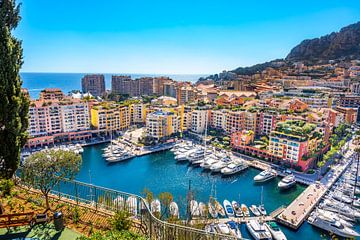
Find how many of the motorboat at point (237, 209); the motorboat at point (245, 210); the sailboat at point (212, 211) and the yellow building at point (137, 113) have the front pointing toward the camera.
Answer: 1

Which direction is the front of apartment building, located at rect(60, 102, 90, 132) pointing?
toward the camera

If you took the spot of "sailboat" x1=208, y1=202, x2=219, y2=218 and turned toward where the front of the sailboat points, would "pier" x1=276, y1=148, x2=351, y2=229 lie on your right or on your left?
on your right

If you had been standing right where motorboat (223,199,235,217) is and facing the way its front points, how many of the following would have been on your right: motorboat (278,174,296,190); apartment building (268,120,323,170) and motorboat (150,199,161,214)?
2

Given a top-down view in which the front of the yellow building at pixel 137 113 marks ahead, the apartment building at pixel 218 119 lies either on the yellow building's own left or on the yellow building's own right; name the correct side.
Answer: on the yellow building's own left

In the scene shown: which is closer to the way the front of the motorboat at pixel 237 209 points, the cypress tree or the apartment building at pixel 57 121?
the apartment building

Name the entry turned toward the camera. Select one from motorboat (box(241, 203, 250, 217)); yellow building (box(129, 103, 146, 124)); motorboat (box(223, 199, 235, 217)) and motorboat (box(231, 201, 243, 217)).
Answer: the yellow building

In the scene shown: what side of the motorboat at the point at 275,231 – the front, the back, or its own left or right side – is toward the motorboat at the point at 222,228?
right

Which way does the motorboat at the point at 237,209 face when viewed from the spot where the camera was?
facing away from the viewer and to the left of the viewer

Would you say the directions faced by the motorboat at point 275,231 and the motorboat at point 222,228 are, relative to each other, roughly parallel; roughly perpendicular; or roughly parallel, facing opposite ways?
roughly parallel

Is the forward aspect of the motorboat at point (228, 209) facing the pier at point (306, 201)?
no

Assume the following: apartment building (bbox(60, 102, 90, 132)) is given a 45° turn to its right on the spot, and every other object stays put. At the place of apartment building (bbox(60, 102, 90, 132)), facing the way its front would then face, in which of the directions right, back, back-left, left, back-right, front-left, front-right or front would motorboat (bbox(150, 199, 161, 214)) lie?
front-left

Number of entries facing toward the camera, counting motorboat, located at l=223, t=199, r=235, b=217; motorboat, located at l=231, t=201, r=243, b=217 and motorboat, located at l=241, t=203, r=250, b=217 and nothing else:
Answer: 0

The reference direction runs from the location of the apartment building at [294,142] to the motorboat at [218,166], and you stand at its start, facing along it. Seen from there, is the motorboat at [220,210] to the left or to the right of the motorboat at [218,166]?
left

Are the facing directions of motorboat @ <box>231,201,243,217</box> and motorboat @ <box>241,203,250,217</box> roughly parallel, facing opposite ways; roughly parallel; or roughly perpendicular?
roughly parallel
